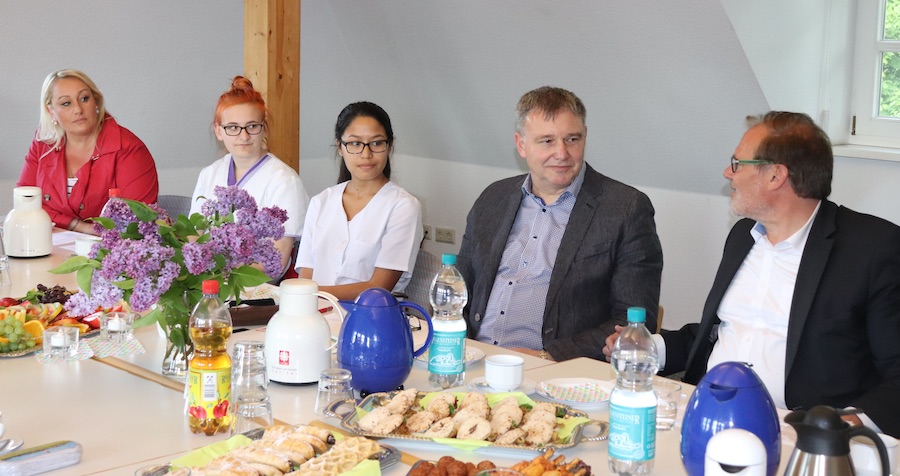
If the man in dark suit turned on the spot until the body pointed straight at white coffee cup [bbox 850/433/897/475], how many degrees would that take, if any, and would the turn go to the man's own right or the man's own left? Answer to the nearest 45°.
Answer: approximately 45° to the man's own left

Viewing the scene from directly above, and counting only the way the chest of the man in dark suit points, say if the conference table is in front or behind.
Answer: in front

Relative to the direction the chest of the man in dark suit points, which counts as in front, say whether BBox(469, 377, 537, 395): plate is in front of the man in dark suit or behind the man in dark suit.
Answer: in front

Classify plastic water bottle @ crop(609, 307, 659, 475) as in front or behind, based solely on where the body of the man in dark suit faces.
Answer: in front

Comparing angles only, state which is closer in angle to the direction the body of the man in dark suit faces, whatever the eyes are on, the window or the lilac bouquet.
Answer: the lilac bouquet

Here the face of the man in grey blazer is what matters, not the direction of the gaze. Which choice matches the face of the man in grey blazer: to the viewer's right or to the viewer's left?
to the viewer's right

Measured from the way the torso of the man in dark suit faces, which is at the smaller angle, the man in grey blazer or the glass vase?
the glass vase

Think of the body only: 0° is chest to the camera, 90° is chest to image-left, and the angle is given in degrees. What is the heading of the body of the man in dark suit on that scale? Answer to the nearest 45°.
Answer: approximately 45°

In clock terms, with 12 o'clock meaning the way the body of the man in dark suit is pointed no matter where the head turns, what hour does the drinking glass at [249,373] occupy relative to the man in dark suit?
The drinking glass is roughly at 12 o'clock from the man in dark suit.
